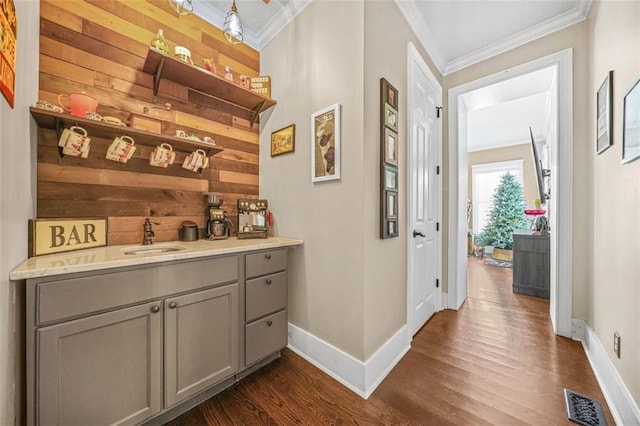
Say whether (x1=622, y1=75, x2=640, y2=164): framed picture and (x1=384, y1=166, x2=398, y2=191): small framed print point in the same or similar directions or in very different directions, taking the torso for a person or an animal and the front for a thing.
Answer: very different directions

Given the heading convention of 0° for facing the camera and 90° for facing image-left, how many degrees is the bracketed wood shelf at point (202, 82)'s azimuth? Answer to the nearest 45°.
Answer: approximately 315°

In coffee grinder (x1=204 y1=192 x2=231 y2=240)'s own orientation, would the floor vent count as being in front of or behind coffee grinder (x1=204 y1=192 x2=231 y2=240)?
in front

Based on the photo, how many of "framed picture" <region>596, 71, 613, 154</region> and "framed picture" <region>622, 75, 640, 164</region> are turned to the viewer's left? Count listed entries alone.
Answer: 2

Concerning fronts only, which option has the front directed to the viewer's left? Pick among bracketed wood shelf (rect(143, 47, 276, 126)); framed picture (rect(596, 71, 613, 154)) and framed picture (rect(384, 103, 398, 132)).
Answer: framed picture (rect(596, 71, 613, 154))

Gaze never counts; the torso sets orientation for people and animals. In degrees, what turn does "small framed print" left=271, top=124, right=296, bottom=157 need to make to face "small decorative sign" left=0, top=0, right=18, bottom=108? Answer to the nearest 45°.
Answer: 0° — it already faces it

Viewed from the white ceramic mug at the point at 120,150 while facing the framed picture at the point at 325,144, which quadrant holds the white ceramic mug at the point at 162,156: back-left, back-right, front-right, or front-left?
front-left

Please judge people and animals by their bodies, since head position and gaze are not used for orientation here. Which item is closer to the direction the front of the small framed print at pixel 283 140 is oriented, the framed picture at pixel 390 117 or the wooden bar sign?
the wooden bar sign

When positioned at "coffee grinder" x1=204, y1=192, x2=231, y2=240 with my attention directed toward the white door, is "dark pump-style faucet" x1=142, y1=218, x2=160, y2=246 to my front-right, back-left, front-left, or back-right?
back-right

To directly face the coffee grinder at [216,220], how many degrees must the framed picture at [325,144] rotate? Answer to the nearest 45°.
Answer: approximately 45° to its right

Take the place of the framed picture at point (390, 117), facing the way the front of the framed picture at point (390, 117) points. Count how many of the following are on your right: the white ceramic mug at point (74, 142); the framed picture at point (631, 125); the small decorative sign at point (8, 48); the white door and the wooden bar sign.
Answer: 3

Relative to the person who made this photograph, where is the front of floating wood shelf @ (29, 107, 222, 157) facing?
facing the viewer and to the right of the viewer

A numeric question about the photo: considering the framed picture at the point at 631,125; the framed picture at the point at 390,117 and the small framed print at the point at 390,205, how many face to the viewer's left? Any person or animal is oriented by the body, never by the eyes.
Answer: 1
